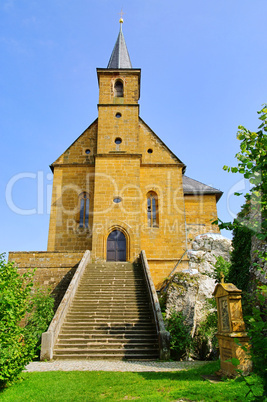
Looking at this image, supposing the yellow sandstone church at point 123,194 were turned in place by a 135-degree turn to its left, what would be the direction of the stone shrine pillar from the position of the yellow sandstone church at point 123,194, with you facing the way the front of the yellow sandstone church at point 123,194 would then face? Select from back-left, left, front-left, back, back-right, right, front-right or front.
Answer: back-right

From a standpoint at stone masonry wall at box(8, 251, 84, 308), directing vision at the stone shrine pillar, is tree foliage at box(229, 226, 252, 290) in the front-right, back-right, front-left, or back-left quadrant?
front-left

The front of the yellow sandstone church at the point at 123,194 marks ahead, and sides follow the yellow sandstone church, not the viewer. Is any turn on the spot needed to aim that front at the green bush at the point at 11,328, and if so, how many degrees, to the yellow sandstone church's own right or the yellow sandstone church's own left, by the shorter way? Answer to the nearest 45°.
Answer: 0° — it already faces it

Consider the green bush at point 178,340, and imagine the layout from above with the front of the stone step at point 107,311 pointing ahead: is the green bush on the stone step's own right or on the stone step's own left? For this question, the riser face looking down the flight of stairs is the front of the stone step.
on the stone step's own left

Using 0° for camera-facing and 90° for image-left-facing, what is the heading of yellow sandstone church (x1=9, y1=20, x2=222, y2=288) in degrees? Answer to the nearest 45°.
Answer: approximately 0°

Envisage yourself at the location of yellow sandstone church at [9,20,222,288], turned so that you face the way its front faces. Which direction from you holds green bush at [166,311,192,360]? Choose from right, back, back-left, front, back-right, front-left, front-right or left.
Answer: front

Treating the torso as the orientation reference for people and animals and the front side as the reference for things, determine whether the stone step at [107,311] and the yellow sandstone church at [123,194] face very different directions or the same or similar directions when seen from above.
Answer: same or similar directions

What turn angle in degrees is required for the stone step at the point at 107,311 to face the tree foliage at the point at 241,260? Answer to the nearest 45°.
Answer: approximately 90° to its left

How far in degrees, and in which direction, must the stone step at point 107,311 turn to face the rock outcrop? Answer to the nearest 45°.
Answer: approximately 135° to its left

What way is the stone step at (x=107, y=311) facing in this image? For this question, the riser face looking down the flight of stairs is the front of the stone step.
toward the camera

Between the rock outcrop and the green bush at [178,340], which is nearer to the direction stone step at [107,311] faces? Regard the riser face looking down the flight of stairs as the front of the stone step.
the green bush

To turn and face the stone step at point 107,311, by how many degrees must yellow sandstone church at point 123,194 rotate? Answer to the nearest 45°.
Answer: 0° — it already faces it
